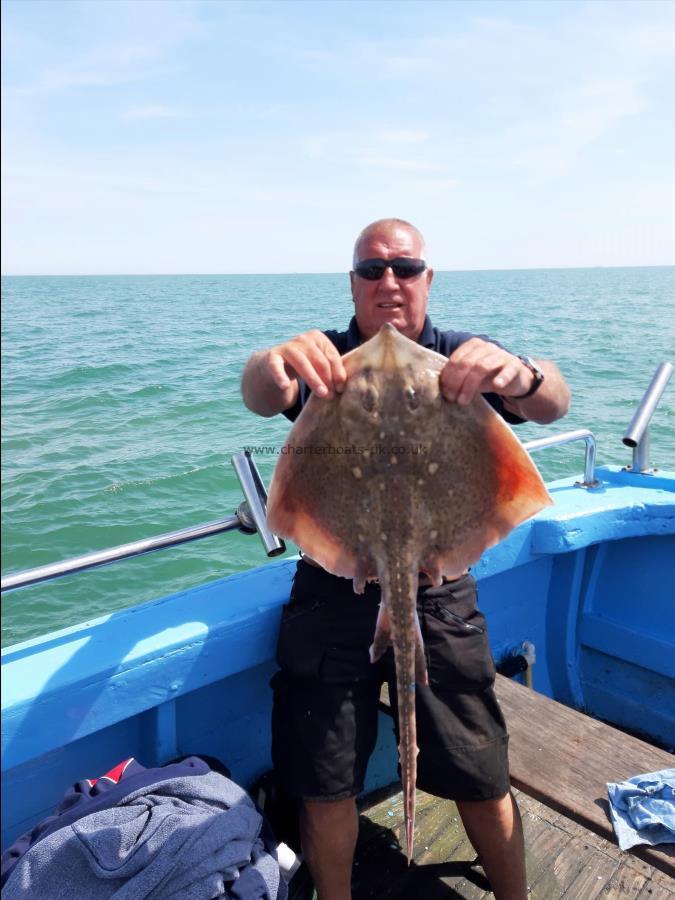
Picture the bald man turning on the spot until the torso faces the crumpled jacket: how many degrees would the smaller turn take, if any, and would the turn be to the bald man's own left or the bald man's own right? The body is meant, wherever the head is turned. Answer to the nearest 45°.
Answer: approximately 45° to the bald man's own right

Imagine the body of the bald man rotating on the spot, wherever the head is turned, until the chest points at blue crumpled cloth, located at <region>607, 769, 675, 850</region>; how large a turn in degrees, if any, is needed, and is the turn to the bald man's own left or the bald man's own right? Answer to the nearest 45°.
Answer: approximately 90° to the bald man's own left

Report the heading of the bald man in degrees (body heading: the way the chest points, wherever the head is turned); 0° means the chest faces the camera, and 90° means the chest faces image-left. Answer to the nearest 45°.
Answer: approximately 0°

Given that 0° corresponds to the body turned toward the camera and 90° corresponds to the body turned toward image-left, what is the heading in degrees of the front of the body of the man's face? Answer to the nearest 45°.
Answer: approximately 0°
